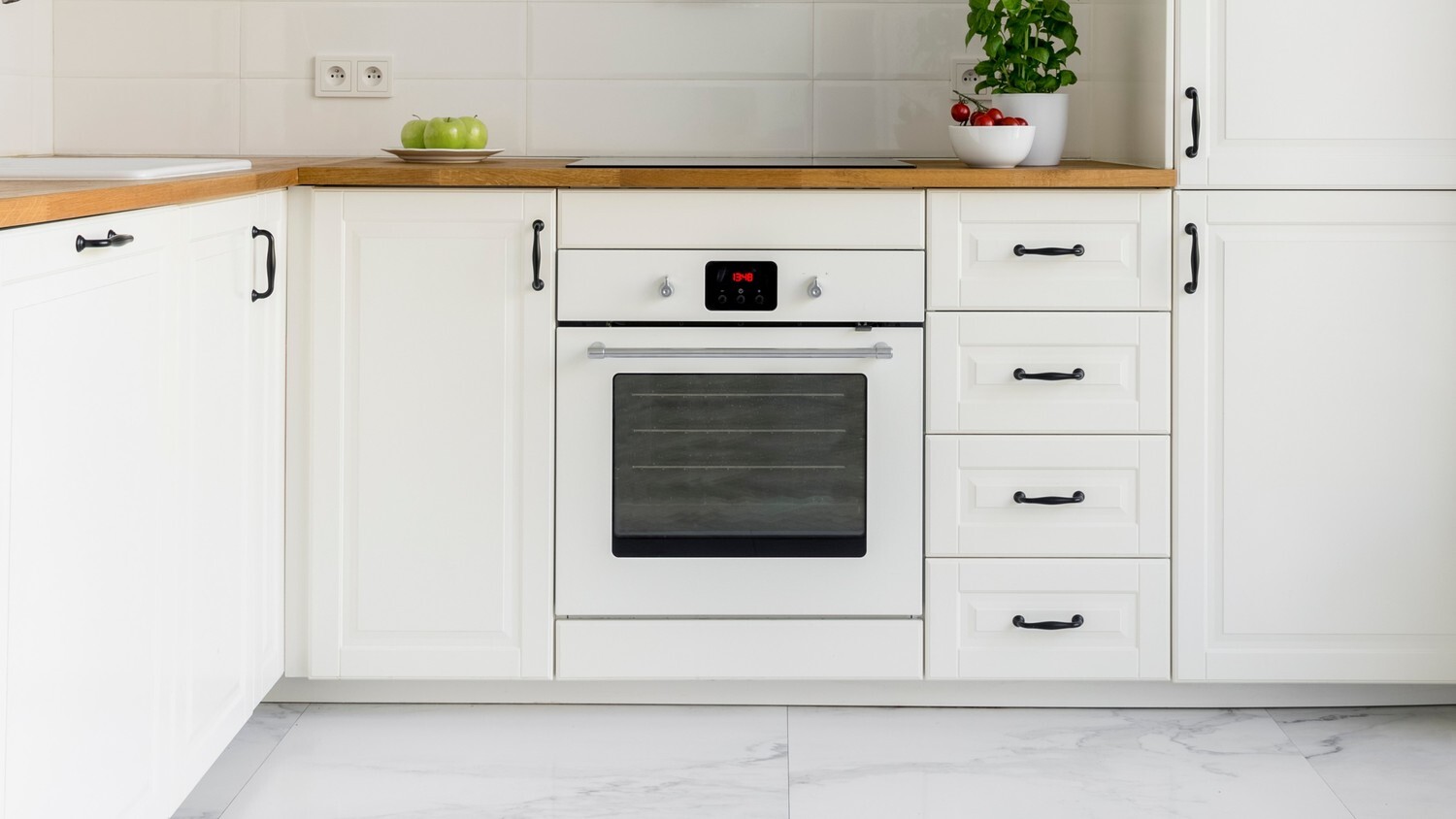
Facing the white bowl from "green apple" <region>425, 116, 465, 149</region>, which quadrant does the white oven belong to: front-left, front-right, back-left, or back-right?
front-right

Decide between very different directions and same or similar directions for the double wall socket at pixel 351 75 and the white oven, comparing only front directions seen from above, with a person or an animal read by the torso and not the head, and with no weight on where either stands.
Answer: same or similar directions

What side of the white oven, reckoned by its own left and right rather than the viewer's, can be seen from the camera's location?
front

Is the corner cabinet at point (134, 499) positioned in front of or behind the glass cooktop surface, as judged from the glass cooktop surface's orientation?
in front

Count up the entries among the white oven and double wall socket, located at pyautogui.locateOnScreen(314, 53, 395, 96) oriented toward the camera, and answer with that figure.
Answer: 2

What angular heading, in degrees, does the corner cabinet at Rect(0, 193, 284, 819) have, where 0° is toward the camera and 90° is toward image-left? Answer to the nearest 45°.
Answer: approximately 315°

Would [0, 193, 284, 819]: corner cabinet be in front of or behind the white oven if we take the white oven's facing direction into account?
in front
